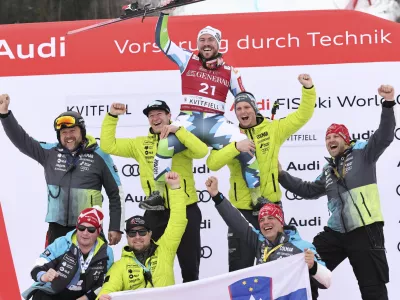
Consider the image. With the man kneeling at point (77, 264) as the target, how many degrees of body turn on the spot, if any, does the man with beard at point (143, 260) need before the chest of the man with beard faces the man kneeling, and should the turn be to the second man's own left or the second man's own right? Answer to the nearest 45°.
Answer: approximately 90° to the second man's own right

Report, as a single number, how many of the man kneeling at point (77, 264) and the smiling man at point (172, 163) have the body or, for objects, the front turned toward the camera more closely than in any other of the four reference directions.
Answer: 2

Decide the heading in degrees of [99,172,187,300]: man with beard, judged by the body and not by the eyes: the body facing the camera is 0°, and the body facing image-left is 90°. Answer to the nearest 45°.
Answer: approximately 0°

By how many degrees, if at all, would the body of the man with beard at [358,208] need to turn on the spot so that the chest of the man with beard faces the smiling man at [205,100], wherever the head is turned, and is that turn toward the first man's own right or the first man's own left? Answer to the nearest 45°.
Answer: approximately 45° to the first man's own right

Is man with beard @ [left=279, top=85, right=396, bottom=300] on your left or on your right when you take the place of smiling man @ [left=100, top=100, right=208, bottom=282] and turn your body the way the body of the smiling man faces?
on your left

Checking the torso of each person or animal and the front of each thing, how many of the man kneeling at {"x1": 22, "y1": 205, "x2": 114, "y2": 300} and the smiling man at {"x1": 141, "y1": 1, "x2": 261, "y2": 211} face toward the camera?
2

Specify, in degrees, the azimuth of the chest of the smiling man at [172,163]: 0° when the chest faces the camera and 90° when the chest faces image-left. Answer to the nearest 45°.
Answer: approximately 0°

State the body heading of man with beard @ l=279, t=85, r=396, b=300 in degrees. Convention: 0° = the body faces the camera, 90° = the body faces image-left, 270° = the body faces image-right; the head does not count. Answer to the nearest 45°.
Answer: approximately 45°

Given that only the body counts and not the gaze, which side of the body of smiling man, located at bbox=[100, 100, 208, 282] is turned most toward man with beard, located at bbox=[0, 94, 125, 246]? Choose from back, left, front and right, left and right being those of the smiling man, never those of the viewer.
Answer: right

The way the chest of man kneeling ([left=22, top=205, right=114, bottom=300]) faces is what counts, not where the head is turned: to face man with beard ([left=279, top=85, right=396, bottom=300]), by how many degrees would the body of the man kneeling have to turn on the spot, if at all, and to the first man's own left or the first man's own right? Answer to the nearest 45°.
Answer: approximately 90° to the first man's own left

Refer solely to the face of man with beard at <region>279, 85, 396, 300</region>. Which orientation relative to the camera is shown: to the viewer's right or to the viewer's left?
to the viewer's left
